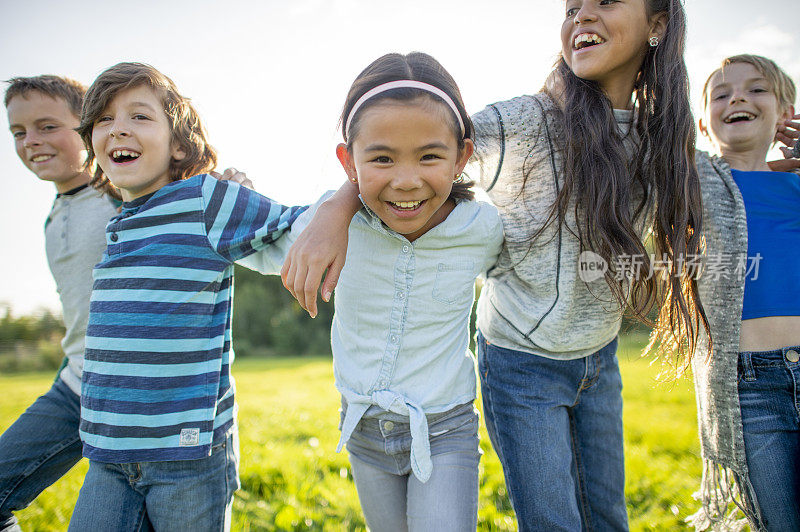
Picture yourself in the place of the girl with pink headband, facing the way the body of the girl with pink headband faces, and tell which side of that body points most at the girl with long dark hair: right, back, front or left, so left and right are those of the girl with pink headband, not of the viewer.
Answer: left

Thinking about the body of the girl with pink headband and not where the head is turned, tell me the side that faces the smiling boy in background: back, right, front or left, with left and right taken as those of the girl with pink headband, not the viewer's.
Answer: right

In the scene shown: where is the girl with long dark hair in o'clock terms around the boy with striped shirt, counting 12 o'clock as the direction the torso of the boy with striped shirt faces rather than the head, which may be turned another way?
The girl with long dark hair is roughly at 8 o'clock from the boy with striped shirt.

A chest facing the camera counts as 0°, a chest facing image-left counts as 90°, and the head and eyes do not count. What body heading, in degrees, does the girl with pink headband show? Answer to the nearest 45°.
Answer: approximately 0°

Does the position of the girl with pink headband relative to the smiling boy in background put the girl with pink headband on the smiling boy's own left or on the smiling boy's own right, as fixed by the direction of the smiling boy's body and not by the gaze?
on the smiling boy's own left
